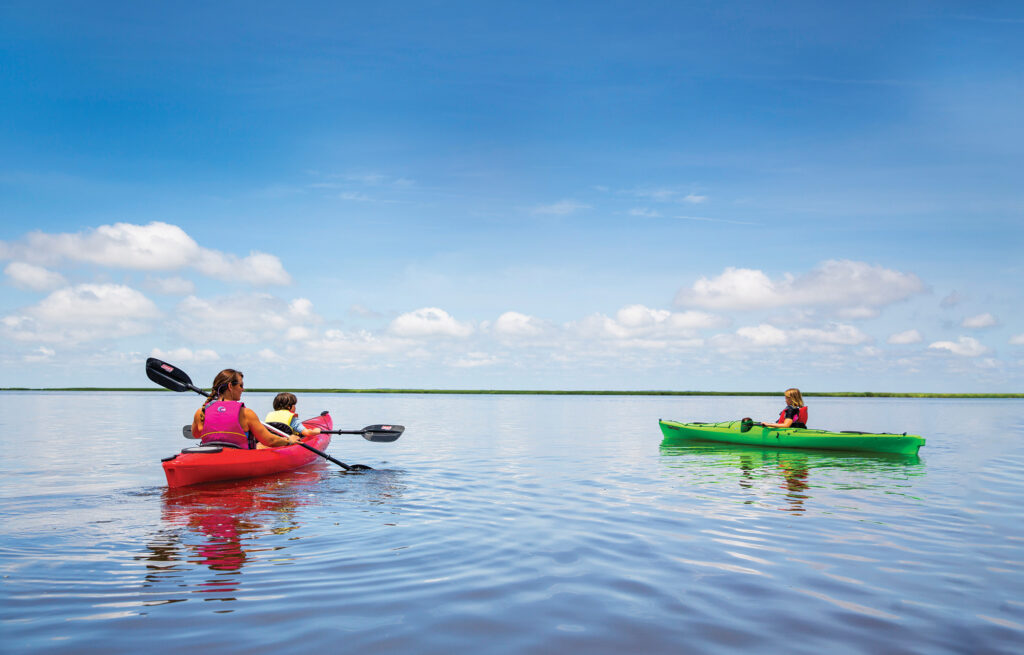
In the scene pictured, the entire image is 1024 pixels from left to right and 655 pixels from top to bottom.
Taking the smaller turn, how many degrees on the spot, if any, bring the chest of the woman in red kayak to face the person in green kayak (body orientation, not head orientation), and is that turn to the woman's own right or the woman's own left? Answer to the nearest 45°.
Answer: approximately 45° to the woman's own right

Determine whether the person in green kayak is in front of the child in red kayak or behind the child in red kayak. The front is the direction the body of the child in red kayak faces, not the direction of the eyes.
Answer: in front

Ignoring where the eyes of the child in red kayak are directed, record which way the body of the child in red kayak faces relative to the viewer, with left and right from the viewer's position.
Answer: facing away from the viewer and to the right of the viewer

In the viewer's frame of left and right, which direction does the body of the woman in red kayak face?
facing away from the viewer and to the right of the viewer

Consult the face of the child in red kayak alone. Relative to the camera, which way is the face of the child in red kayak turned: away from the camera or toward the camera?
away from the camera

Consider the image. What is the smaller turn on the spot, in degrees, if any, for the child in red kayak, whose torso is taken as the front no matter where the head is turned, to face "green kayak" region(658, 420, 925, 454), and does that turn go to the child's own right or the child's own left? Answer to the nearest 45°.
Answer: approximately 45° to the child's own right

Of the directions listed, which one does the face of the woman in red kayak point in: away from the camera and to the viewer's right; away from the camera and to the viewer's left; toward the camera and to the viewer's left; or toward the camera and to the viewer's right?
away from the camera and to the viewer's right

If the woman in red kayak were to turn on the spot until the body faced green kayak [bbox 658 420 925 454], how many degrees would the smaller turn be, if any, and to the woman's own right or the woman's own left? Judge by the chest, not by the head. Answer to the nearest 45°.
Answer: approximately 45° to the woman's own right

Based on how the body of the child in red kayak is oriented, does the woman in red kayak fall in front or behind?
behind
